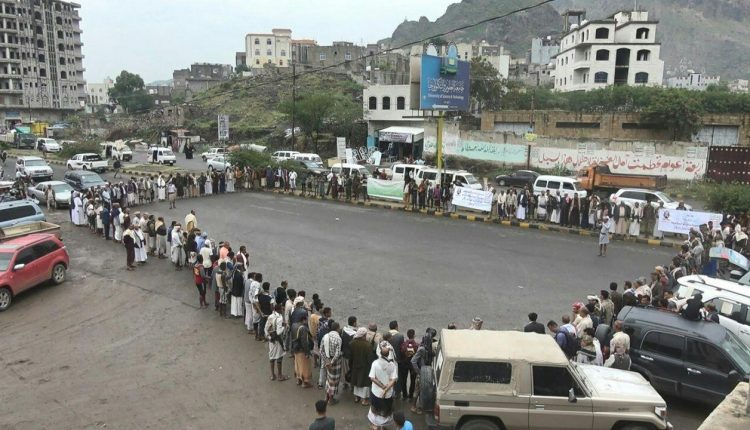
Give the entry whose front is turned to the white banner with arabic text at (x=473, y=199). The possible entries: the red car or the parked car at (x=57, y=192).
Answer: the parked car

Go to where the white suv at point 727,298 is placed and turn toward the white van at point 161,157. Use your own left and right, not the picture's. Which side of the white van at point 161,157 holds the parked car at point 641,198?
right

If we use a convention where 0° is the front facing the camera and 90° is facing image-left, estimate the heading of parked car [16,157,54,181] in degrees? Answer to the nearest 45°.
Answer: approximately 315°

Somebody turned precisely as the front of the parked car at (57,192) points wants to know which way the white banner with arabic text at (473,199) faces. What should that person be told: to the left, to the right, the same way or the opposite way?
to the right

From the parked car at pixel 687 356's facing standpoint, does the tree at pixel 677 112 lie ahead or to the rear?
to the rear

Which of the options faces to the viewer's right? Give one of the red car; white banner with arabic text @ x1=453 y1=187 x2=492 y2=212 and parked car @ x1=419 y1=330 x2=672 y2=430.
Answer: the parked car

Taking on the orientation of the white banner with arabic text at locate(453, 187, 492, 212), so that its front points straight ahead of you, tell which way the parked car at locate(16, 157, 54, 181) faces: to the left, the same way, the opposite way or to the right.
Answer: to the left

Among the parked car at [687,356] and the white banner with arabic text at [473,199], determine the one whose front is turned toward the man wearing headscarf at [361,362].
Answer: the white banner with arabic text

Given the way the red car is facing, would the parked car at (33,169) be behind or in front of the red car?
behind

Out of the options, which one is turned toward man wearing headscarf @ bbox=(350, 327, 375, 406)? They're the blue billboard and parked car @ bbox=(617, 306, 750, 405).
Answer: the blue billboard
